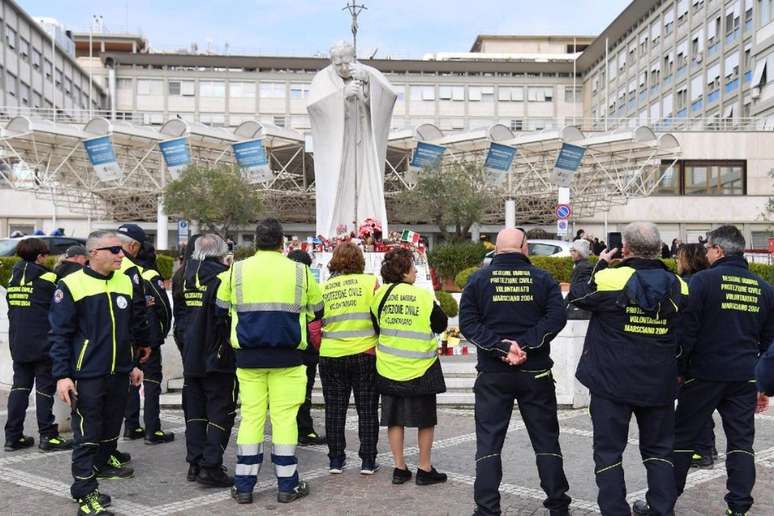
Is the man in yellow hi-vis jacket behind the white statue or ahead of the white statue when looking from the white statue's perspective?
ahead

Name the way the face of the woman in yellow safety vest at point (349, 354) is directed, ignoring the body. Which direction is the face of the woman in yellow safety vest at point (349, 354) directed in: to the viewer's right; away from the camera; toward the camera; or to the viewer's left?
away from the camera

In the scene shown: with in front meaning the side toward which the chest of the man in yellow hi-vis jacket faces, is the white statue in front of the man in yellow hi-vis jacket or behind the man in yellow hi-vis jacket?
in front

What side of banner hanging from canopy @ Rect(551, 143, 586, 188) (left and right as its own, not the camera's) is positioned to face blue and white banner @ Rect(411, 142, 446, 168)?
right

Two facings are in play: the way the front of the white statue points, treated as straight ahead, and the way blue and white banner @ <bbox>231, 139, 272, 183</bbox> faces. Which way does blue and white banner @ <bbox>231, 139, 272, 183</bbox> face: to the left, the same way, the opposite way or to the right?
the same way

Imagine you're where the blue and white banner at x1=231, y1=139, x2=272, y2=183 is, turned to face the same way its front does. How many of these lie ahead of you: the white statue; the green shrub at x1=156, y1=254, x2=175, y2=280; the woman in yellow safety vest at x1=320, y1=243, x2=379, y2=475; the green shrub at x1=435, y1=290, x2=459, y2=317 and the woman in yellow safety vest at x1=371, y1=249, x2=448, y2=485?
5

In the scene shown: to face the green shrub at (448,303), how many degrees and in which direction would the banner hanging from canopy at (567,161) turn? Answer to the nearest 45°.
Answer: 0° — it already faces it

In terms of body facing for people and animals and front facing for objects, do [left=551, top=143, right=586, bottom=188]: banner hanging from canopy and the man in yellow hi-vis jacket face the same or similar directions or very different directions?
very different directions

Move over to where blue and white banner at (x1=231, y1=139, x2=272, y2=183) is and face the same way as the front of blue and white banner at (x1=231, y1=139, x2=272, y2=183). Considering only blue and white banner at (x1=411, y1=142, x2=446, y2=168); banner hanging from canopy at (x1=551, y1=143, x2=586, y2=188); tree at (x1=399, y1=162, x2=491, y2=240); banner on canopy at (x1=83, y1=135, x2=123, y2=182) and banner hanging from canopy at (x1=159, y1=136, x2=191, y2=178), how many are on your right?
2

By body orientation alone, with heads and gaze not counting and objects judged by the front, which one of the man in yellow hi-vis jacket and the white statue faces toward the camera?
the white statue

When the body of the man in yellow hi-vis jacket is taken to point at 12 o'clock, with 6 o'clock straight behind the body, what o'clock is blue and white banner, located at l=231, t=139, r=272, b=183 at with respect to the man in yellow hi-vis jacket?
The blue and white banner is roughly at 12 o'clock from the man in yellow hi-vis jacket.

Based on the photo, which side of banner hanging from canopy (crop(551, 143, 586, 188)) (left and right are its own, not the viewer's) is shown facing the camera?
front

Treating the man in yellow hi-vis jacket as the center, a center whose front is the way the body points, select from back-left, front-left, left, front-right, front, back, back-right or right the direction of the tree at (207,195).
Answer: front

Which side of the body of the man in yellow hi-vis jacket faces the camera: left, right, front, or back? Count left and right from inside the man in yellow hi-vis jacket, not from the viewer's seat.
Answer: back

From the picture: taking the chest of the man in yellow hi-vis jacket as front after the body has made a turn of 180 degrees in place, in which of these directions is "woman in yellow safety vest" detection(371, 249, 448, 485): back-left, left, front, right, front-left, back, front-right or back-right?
left

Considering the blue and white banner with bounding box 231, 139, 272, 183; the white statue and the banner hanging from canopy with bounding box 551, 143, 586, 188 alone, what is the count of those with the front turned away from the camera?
0

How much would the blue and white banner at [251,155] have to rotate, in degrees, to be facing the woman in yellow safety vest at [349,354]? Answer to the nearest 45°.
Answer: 0° — it already faces them

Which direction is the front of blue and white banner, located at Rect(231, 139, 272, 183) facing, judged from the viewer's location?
facing the viewer

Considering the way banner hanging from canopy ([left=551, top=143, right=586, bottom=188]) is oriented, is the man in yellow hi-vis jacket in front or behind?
in front
